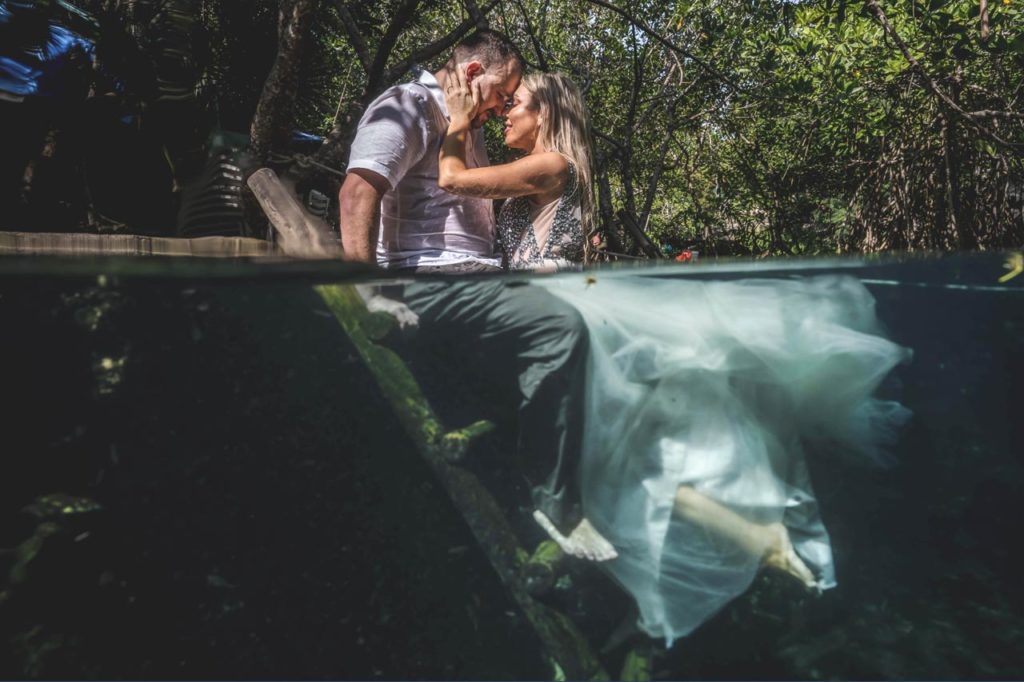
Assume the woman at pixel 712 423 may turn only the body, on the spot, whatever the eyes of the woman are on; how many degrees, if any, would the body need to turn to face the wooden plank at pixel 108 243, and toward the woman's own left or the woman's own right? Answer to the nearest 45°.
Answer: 0° — they already face it

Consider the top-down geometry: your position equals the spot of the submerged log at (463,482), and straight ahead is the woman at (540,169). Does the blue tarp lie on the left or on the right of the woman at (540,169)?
left

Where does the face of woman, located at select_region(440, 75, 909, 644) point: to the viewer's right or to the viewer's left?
to the viewer's left

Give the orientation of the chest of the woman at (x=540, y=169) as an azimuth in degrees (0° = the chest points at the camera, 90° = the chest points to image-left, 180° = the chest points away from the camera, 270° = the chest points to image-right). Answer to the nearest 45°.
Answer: approximately 90°

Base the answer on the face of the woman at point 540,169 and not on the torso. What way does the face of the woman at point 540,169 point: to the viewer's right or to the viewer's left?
to the viewer's left

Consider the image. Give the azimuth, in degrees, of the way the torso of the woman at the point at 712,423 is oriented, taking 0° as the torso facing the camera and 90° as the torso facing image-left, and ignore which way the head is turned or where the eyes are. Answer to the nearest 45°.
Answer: approximately 90°

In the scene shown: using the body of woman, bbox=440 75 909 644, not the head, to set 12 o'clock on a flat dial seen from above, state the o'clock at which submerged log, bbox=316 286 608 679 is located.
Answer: The submerged log is roughly at 11 o'clock from the woman.

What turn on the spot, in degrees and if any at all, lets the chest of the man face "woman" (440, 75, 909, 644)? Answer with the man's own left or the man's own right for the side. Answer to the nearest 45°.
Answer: approximately 45° to the man's own right

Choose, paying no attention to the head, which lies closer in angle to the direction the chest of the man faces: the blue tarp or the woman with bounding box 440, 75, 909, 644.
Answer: the woman

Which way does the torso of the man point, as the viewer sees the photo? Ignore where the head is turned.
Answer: to the viewer's right

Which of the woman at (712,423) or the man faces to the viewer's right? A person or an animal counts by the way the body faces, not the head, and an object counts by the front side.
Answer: the man

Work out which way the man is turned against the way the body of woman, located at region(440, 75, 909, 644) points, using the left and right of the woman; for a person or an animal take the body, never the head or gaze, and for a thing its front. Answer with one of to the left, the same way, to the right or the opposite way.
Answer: the opposite way
